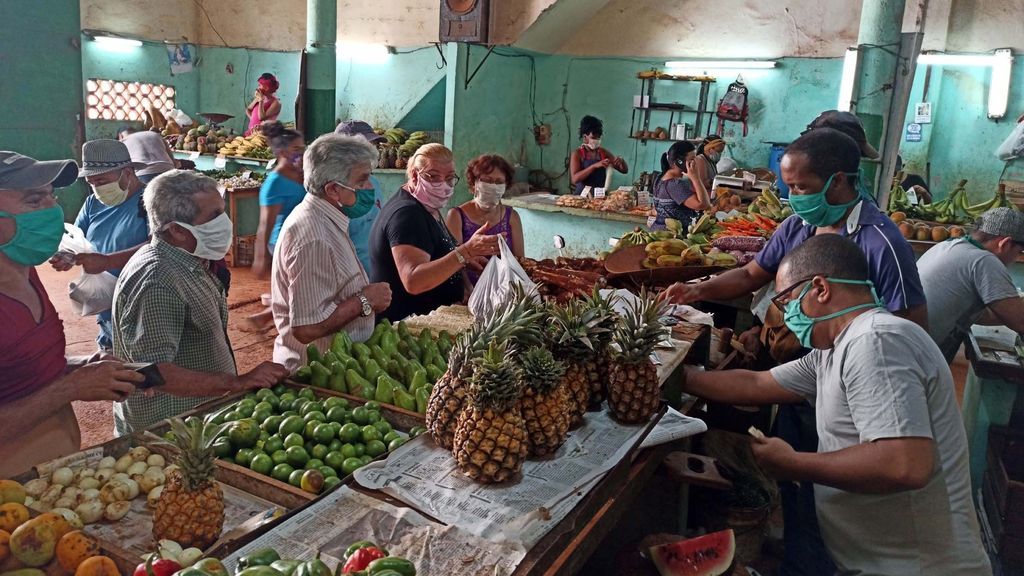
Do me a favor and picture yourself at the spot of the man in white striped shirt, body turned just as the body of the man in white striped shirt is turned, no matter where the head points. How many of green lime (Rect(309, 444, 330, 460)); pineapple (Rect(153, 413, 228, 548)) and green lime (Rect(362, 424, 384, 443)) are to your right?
3

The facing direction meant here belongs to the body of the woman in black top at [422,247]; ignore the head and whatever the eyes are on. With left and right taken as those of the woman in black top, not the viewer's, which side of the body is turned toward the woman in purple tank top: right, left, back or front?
left

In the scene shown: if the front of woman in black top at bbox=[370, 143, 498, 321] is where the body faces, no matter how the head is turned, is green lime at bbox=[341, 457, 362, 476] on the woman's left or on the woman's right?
on the woman's right

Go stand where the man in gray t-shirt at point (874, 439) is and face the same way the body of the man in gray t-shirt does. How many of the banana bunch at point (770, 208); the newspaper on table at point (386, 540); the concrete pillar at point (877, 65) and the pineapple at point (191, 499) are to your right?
2

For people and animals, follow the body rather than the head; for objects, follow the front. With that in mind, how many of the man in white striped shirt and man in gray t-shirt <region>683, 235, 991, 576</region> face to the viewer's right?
1

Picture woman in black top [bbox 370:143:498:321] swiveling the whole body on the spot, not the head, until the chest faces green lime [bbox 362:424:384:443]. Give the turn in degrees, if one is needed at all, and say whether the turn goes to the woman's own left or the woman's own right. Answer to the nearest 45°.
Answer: approximately 45° to the woman's own right

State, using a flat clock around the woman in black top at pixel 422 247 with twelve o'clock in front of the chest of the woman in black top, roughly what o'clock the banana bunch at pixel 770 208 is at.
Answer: The banana bunch is roughly at 9 o'clock from the woman in black top.

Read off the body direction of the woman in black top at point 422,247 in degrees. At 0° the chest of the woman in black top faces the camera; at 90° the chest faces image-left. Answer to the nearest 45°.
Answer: approximately 315°
